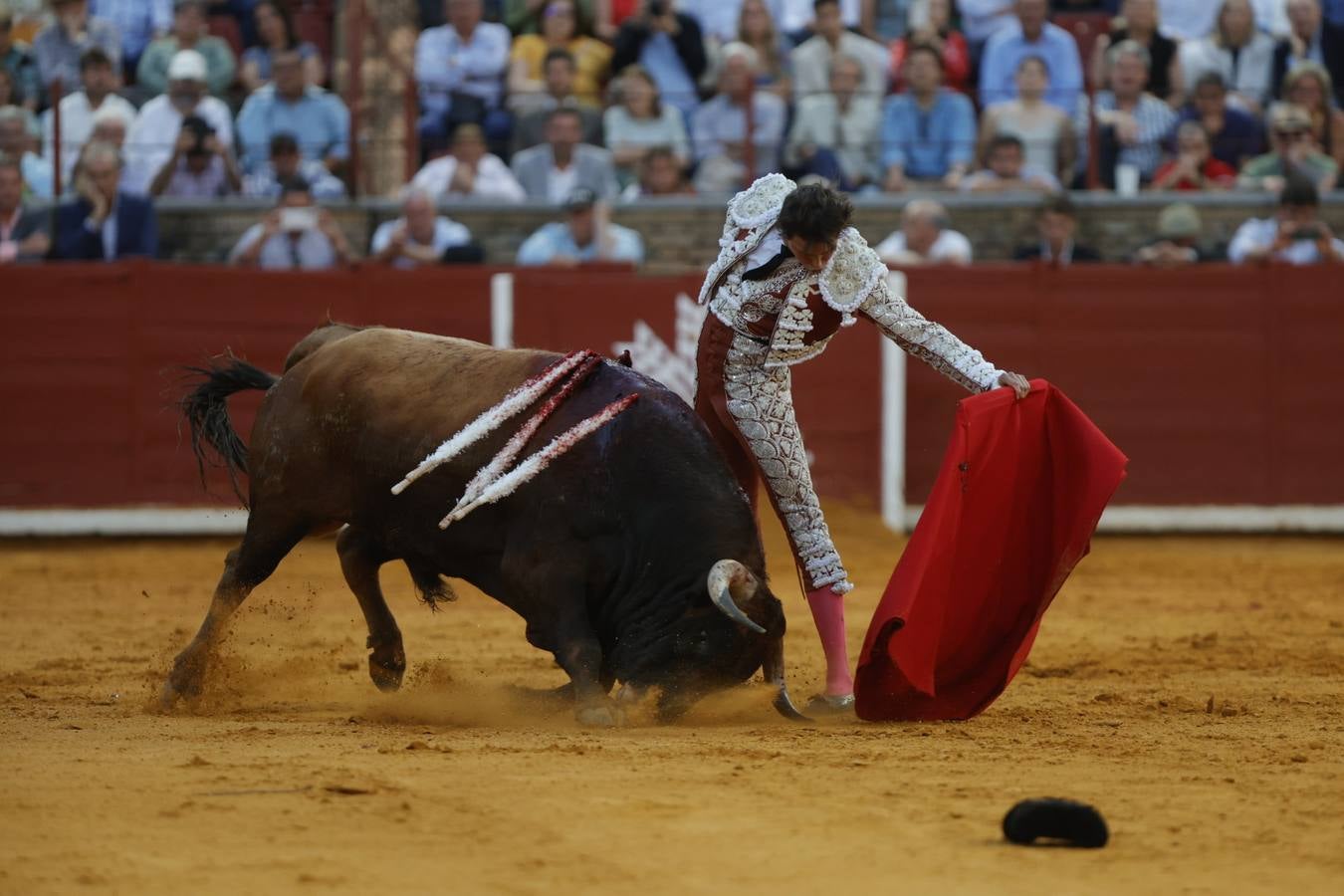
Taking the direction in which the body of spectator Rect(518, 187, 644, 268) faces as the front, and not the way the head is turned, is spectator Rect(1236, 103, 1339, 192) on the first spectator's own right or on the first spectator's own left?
on the first spectator's own left

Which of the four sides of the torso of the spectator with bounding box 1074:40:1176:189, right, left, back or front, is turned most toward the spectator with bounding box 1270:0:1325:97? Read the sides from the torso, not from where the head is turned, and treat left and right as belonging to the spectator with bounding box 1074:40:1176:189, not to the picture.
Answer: left

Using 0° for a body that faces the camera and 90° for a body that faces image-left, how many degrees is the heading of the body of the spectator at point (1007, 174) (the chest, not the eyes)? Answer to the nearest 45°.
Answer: approximately 0°

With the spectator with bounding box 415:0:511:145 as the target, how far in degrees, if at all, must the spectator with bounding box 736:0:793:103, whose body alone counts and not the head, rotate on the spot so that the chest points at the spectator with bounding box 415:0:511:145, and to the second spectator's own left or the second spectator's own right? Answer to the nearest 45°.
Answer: approximately 90° to the second spectator's own right

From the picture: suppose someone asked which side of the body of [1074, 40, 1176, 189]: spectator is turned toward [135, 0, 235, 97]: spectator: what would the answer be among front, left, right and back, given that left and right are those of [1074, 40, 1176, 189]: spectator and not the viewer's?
right

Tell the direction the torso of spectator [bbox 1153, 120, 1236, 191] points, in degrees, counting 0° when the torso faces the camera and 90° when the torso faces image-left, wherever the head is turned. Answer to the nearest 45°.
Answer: approximately 0°

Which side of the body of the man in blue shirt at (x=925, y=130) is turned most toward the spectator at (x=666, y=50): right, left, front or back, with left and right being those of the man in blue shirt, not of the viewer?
right

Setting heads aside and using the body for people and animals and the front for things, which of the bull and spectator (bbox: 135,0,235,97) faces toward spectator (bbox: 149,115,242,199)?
spectator (bbox: 135,0,235,97)

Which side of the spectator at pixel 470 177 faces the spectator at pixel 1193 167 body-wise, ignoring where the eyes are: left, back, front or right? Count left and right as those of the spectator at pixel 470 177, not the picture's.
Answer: left

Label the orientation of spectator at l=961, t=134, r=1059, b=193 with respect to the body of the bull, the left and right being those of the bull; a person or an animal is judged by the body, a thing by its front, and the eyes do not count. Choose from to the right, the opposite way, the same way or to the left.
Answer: to the right
